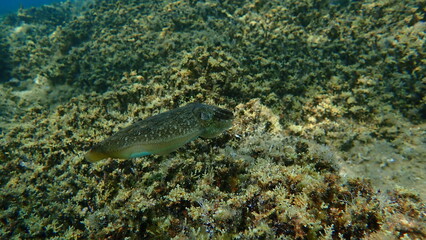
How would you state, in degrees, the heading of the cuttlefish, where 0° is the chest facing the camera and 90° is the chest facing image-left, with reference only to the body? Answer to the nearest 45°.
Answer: approximately 270°
